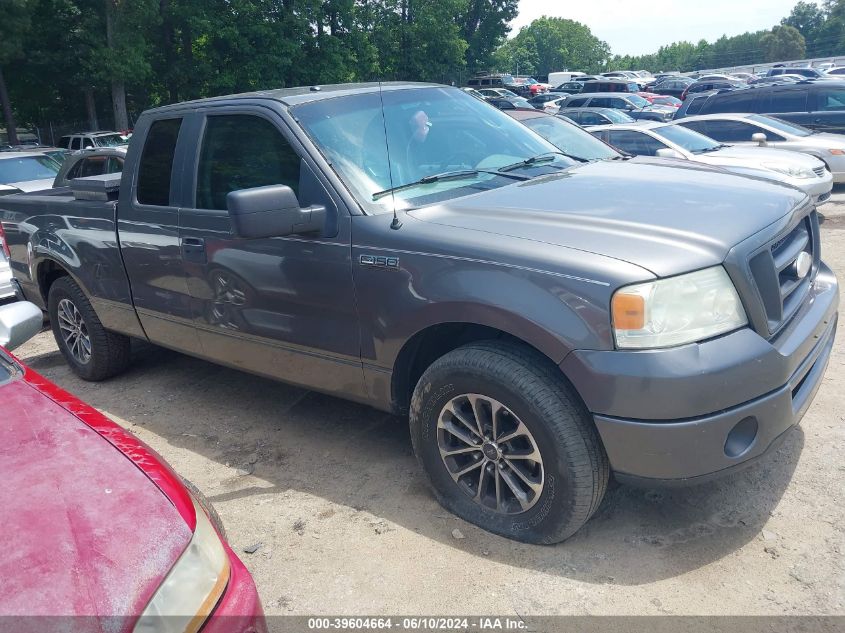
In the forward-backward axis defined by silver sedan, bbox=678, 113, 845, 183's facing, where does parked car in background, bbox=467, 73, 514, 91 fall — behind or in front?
behind

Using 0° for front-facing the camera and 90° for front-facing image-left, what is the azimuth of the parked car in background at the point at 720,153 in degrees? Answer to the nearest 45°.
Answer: approximately 315°

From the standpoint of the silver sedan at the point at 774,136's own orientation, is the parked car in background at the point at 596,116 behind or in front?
behind

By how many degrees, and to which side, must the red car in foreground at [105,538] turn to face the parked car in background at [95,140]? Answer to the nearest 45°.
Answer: approximately 135° to its left

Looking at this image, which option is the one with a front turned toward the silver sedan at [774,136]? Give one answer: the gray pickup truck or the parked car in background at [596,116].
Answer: the parked car in background

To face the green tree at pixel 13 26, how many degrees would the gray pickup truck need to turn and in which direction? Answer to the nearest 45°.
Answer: approximately 180°

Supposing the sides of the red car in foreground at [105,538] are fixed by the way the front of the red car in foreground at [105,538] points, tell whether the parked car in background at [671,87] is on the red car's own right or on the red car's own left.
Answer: on the red car's own left

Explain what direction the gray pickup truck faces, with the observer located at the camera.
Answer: facing the viewer and to the right of the viewer

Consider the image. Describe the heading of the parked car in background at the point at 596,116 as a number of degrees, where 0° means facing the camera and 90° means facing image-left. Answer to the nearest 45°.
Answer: approximately 315°
